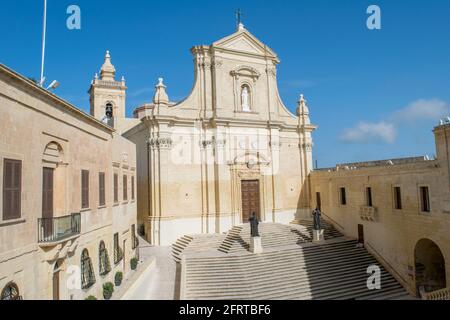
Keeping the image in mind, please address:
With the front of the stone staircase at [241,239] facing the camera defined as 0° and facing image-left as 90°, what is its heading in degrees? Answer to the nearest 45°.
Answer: approximately 0°

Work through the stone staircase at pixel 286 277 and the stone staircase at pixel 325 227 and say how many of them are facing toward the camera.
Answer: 2

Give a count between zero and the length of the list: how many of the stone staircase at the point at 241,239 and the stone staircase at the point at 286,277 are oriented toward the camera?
2

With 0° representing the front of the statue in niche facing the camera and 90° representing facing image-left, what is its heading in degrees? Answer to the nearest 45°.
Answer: approximately 0°
